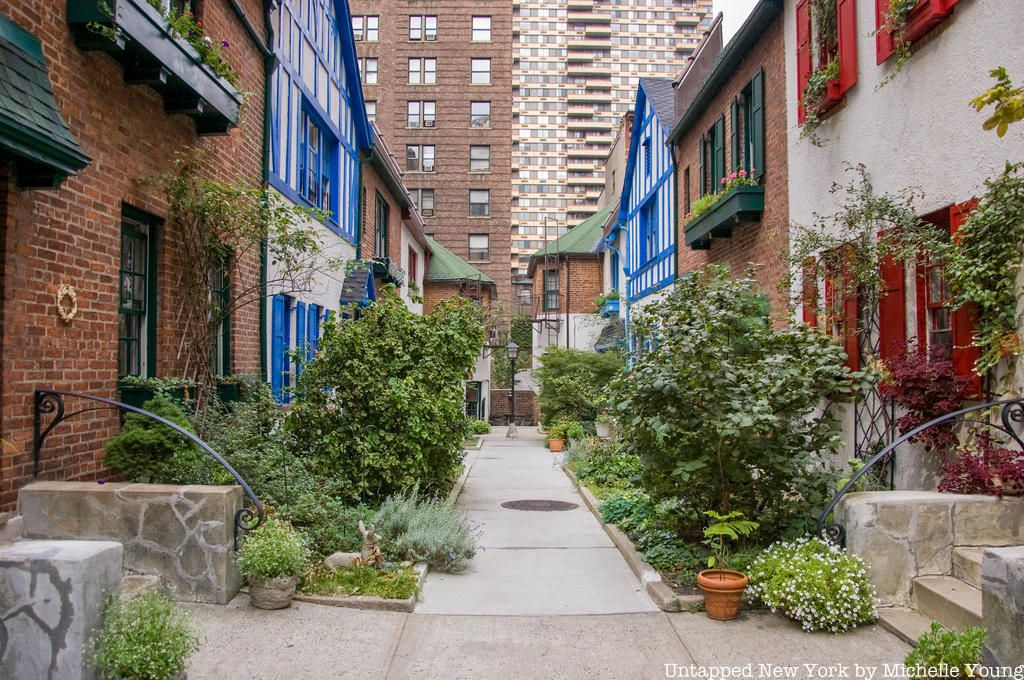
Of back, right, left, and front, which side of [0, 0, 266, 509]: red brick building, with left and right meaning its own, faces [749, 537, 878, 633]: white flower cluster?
front

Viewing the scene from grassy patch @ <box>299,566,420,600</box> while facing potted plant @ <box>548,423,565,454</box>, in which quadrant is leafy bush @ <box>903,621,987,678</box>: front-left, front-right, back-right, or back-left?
back-right

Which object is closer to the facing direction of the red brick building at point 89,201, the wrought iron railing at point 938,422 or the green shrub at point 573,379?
the wrought iron railing

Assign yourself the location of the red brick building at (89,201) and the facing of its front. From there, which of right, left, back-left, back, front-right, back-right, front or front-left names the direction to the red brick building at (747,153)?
front-left

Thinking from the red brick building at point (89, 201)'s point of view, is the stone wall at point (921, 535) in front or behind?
in front

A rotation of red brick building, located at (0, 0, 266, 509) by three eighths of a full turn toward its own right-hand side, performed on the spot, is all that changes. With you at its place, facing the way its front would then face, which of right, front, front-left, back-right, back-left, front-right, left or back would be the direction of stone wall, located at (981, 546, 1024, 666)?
back-left

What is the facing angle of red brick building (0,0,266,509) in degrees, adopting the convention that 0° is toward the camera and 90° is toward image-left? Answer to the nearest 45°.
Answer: approximately 315°

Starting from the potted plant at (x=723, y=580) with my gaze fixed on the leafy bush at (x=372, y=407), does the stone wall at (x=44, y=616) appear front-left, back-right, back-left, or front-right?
front-left

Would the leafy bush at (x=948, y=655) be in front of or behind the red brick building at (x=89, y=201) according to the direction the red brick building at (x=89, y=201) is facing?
in front

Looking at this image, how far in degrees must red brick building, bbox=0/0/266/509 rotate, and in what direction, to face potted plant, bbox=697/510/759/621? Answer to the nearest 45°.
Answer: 0° — it already faces it

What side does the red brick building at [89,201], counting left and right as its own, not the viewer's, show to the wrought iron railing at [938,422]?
front

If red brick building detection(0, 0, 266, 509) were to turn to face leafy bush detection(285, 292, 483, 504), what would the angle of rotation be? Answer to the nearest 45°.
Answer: approximately 90° to its left

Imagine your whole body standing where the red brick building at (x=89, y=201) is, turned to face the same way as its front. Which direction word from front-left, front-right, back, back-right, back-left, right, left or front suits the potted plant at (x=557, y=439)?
left
